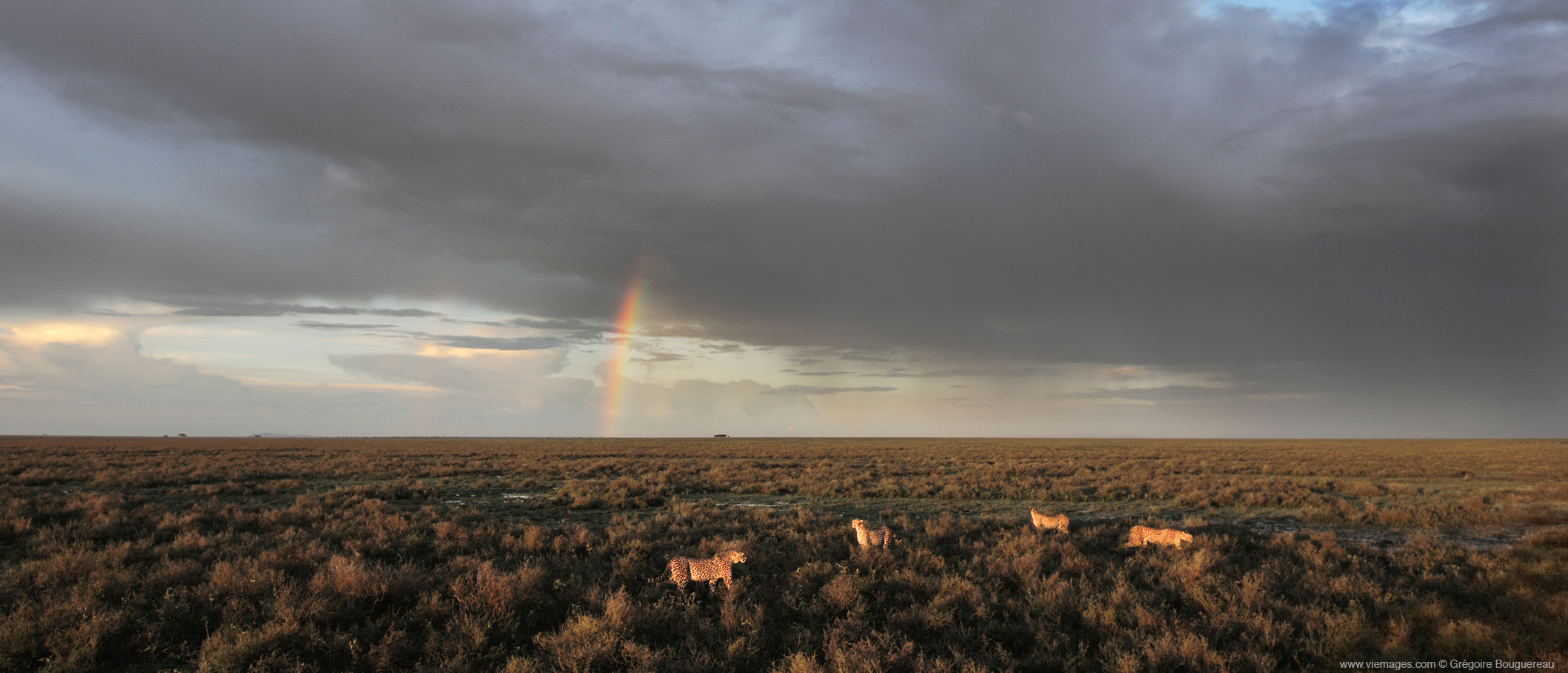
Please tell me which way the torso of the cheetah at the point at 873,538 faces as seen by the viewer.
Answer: to the viewer's left

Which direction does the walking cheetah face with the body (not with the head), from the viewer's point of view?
to the viewer's right

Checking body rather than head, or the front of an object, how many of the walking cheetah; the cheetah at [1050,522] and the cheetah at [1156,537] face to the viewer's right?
2

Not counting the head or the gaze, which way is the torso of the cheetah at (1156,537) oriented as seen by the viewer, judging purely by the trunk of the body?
to the viewer's right

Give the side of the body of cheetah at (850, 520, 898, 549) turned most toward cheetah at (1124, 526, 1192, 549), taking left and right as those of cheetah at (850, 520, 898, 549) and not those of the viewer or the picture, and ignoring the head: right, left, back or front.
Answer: back

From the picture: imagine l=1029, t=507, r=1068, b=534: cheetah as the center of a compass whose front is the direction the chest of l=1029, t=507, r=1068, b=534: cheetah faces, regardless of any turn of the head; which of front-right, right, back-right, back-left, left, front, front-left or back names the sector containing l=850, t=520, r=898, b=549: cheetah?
front-left

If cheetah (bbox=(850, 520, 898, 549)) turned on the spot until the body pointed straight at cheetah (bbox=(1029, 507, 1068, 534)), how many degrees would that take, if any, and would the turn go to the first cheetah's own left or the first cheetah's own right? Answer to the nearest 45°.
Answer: approximately 135° to the first cheetah's own right

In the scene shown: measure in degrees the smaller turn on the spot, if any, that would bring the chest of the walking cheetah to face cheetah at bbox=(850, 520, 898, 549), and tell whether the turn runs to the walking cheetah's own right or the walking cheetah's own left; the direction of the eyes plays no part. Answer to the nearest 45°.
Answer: approximately 45° to the walking cheetah's own left

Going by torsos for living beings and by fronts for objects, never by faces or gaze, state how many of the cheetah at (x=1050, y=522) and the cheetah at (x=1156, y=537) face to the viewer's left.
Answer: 1

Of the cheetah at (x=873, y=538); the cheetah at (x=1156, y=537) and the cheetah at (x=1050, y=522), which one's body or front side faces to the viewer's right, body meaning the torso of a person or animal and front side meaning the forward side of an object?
the cheetah at (x=1156, y=537)

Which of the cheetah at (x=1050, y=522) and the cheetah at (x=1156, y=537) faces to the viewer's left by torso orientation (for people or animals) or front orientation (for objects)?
the cheetah at (x=1050, y=522)

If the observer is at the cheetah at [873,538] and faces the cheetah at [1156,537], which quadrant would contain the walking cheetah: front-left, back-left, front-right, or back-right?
back-right

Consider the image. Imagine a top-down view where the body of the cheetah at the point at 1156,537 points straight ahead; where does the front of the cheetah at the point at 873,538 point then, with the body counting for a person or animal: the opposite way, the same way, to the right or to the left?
the opposite way

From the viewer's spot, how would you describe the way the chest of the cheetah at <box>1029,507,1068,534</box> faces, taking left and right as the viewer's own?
facing to the left of the viewer
